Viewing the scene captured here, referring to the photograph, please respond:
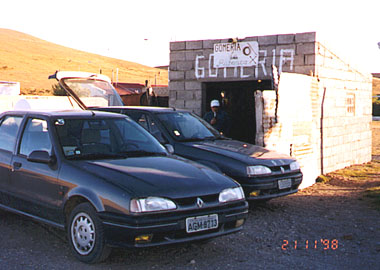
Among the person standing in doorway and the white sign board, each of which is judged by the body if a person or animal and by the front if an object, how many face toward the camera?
2

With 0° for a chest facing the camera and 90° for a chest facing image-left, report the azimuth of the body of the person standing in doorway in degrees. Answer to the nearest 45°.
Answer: approximately 0°

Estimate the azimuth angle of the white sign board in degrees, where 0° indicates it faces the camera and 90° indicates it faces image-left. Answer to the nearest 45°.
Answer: approximately 0°
